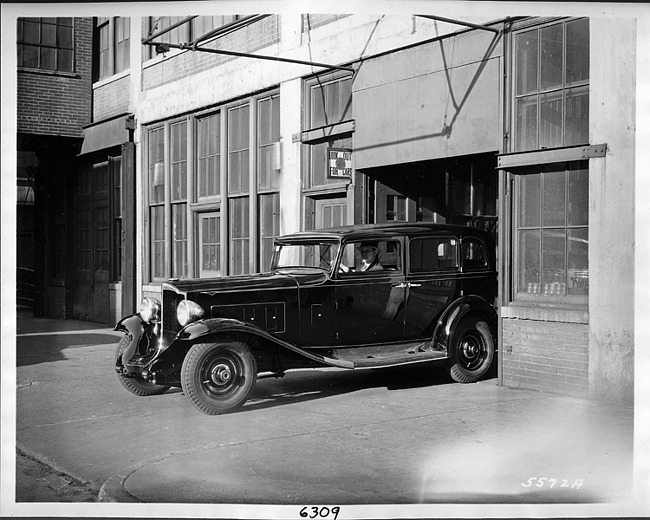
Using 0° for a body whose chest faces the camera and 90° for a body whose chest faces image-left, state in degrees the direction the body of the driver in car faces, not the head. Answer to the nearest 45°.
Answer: approximately 45°

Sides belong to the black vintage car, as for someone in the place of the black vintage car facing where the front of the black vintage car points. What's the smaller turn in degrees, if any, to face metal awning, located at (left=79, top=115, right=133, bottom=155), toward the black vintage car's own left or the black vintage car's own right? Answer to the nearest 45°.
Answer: approximately 90° to the black vintage car's own right

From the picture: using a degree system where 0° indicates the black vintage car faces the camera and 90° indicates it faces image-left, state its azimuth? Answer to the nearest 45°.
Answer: approximately 45°

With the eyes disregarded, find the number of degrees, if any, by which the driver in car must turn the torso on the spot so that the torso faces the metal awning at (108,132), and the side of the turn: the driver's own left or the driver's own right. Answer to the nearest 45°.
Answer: approximately 90° to the driver's own right
